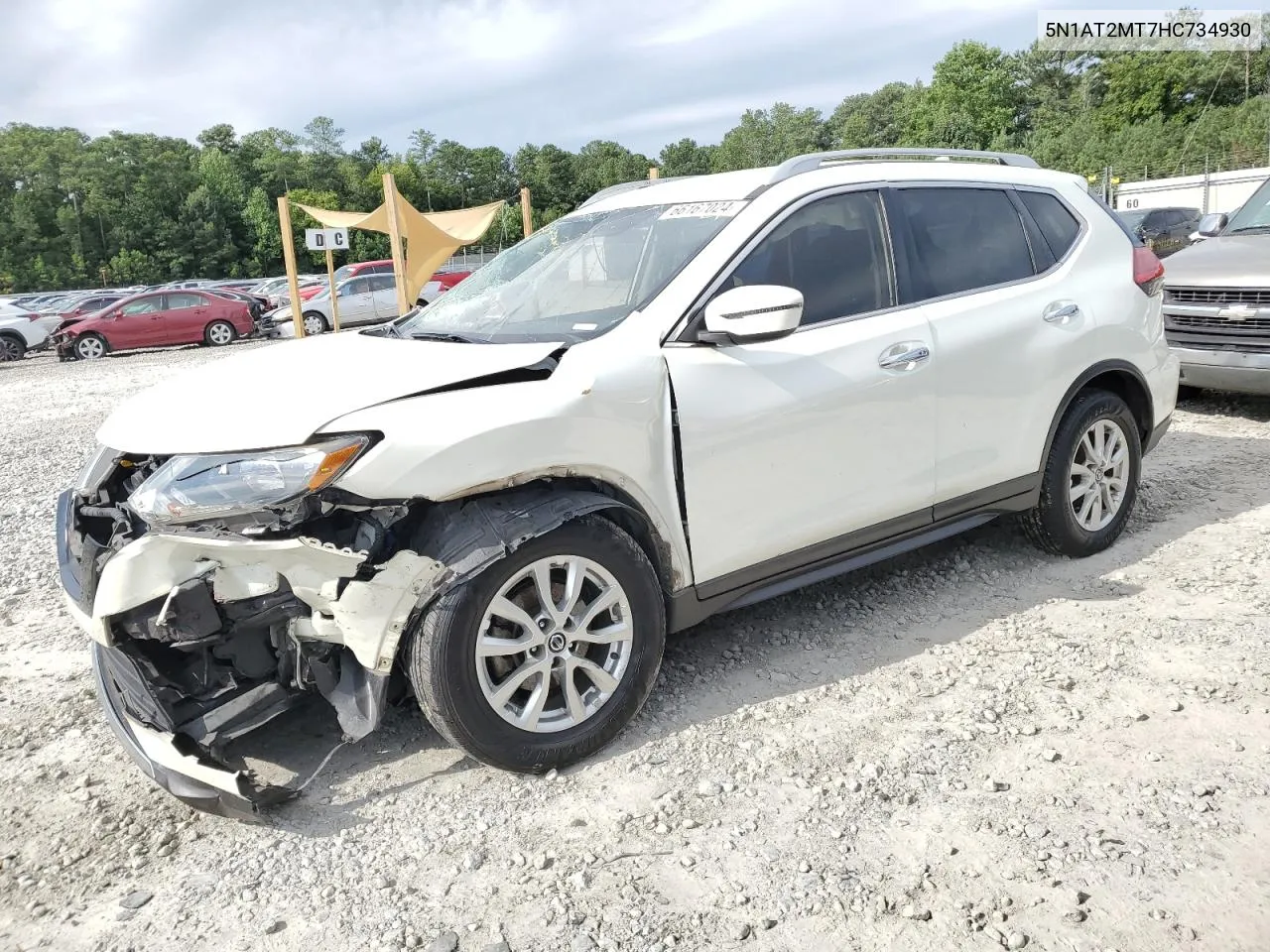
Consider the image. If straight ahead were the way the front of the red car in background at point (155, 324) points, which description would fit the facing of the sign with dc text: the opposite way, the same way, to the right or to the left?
to the left

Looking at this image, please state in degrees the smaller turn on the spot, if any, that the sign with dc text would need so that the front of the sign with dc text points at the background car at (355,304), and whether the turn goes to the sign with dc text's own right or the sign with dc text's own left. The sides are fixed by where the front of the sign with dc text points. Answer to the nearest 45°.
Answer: approximately 180°

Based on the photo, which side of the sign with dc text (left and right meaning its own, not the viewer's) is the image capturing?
front

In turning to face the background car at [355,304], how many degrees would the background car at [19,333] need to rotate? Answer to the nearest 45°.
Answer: approximately 180°

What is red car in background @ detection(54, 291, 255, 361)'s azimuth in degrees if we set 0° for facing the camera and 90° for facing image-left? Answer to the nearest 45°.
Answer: approximately 90°

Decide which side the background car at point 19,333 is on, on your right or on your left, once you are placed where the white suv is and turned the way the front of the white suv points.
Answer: on your right

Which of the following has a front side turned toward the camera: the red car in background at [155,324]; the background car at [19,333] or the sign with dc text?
the sign with dc text

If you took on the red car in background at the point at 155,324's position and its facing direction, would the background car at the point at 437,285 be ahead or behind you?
behind

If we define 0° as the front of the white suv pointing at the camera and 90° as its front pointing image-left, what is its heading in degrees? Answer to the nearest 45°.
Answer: approximately 45°

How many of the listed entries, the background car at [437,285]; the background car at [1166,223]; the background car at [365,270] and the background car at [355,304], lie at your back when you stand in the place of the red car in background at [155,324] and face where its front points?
4

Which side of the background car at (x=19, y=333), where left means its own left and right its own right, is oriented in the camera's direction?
left

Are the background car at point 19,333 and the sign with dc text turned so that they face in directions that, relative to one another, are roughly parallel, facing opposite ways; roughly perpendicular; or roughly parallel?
roughly perpendicular

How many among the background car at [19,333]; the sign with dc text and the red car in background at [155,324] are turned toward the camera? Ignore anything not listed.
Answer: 1
